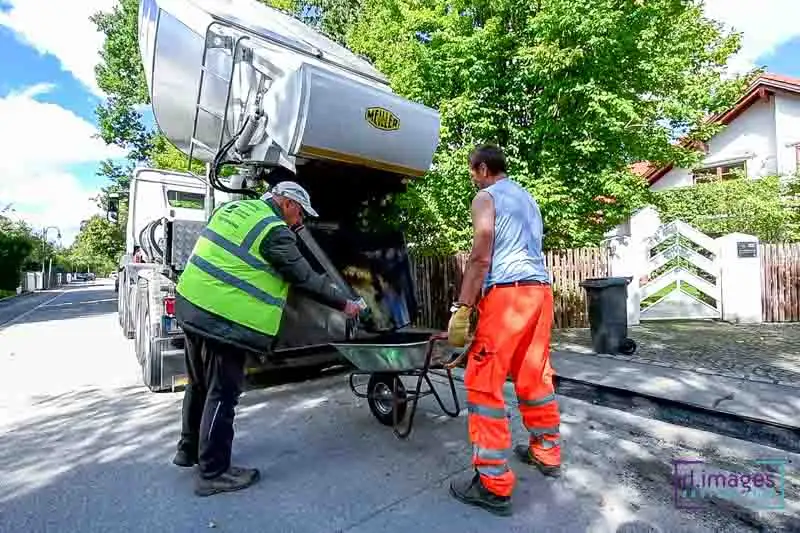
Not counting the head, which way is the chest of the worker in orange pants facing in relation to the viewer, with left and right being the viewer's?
facing away from the viewer and to the left of the viewer

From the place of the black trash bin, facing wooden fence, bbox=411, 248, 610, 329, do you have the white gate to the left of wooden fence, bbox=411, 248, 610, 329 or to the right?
right

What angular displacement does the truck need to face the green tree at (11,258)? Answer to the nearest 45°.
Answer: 0° — it already faces it

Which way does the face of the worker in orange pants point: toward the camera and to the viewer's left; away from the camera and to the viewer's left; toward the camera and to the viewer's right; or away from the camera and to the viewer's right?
away from the camera and to the viewer's left

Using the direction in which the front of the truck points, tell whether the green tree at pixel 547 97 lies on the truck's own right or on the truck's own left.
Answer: on the truck's own right

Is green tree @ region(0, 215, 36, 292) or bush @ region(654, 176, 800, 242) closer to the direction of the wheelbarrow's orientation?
the green tree

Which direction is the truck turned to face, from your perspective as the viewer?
facing away from the viewer and to the left of the viewer

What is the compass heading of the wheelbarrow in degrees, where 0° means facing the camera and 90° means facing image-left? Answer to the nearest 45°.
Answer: approximately 135°
